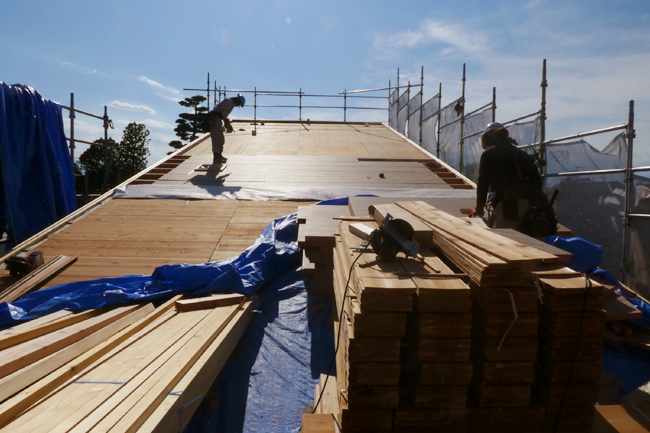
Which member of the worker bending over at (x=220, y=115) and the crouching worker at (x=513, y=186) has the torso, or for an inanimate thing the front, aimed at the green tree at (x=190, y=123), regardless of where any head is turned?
the crouching worker at (x=513, y=186)

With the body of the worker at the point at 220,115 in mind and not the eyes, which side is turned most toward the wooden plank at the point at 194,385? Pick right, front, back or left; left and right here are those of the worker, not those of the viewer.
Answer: right

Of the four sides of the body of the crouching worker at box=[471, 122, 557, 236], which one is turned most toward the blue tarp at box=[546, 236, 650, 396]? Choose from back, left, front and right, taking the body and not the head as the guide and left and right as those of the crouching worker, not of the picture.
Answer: back

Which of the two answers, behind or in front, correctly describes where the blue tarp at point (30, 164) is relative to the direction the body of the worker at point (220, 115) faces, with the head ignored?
behind

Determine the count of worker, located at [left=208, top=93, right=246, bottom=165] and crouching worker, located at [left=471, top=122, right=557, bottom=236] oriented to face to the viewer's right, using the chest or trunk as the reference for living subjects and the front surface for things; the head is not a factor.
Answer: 1

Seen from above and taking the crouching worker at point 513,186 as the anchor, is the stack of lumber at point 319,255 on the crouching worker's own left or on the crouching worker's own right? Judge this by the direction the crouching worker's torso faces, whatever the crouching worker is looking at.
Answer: on the crouching worker's own left

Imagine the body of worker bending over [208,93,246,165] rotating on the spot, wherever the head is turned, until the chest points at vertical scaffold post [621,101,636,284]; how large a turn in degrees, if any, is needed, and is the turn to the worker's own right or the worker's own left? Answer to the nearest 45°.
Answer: approximately 45° to the worker's own right

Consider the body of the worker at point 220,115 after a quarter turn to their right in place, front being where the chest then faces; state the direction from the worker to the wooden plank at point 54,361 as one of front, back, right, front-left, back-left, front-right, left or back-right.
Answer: front

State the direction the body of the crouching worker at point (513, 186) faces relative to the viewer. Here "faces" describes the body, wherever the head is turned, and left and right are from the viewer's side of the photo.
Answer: facing away from the viewer and to the left of the viewer

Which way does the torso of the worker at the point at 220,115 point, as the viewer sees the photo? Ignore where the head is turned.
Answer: to the viewer's right
